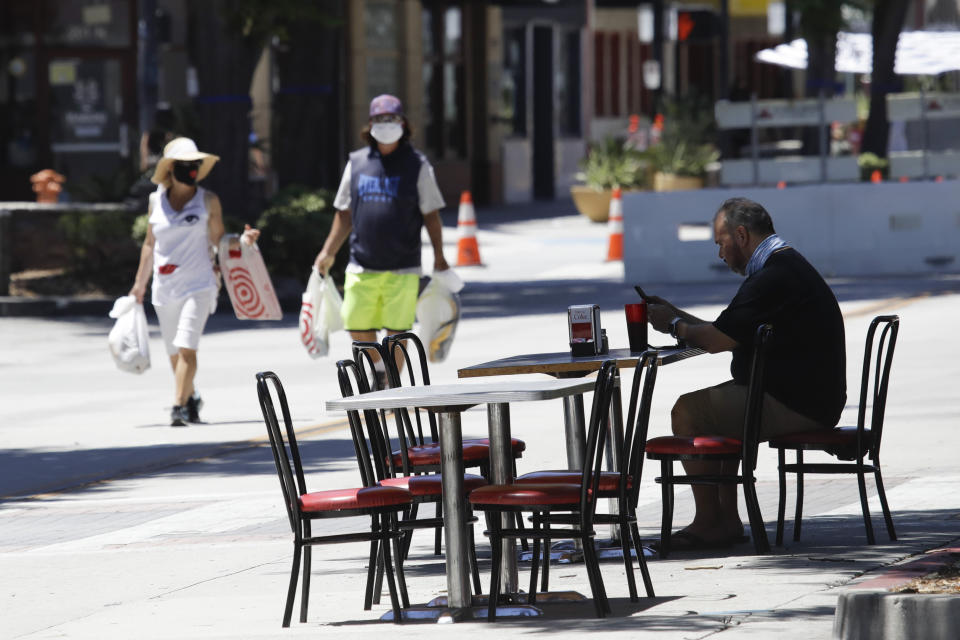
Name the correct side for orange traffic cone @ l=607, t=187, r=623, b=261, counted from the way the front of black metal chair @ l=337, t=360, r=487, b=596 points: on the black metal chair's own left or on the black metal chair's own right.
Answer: on the black metal chair's own left

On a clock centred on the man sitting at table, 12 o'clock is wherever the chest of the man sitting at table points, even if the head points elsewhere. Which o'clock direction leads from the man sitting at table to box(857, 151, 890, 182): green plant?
The green plant is roughly at 3 o'clock from the man sitting at table.

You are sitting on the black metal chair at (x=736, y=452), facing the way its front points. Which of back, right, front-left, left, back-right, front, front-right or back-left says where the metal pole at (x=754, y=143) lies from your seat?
right

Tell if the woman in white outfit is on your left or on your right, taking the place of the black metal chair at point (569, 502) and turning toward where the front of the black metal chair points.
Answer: on your right

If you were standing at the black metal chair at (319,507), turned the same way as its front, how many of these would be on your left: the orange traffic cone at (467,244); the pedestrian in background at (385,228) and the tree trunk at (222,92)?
3

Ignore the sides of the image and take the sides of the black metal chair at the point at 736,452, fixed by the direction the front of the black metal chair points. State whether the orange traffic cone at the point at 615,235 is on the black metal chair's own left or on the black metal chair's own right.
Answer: on the black metal chair's own right

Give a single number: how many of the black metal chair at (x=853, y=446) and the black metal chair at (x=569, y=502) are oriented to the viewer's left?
2

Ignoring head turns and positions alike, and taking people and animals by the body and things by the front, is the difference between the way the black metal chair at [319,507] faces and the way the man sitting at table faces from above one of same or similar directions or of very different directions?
very different directions

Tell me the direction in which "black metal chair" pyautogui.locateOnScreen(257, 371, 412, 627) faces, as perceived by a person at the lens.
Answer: facing to the right of the viewer

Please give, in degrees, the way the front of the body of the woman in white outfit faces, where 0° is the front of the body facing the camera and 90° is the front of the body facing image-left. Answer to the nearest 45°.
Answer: approximately 0°

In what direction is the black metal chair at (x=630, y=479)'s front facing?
to the viewer's left

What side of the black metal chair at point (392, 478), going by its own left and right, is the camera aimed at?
right

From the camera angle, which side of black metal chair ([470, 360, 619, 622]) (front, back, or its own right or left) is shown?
left

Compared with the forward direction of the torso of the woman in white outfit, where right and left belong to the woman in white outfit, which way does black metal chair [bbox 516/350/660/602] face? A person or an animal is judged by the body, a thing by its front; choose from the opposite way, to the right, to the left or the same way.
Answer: to the right

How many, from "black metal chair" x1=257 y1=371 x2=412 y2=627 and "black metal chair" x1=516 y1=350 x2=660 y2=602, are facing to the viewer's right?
1

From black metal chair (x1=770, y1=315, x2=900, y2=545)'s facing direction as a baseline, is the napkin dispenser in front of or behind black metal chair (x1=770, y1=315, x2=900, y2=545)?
in front

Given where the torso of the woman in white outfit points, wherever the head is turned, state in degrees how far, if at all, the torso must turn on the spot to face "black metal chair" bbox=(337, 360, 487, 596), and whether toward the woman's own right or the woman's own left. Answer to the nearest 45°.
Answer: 0° — they already face it

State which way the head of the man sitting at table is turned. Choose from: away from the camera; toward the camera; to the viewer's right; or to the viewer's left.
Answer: to the viewer's left
